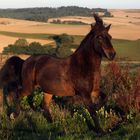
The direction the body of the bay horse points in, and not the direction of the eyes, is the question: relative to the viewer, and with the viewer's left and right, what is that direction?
facing the viewer and to the right of the viewer
